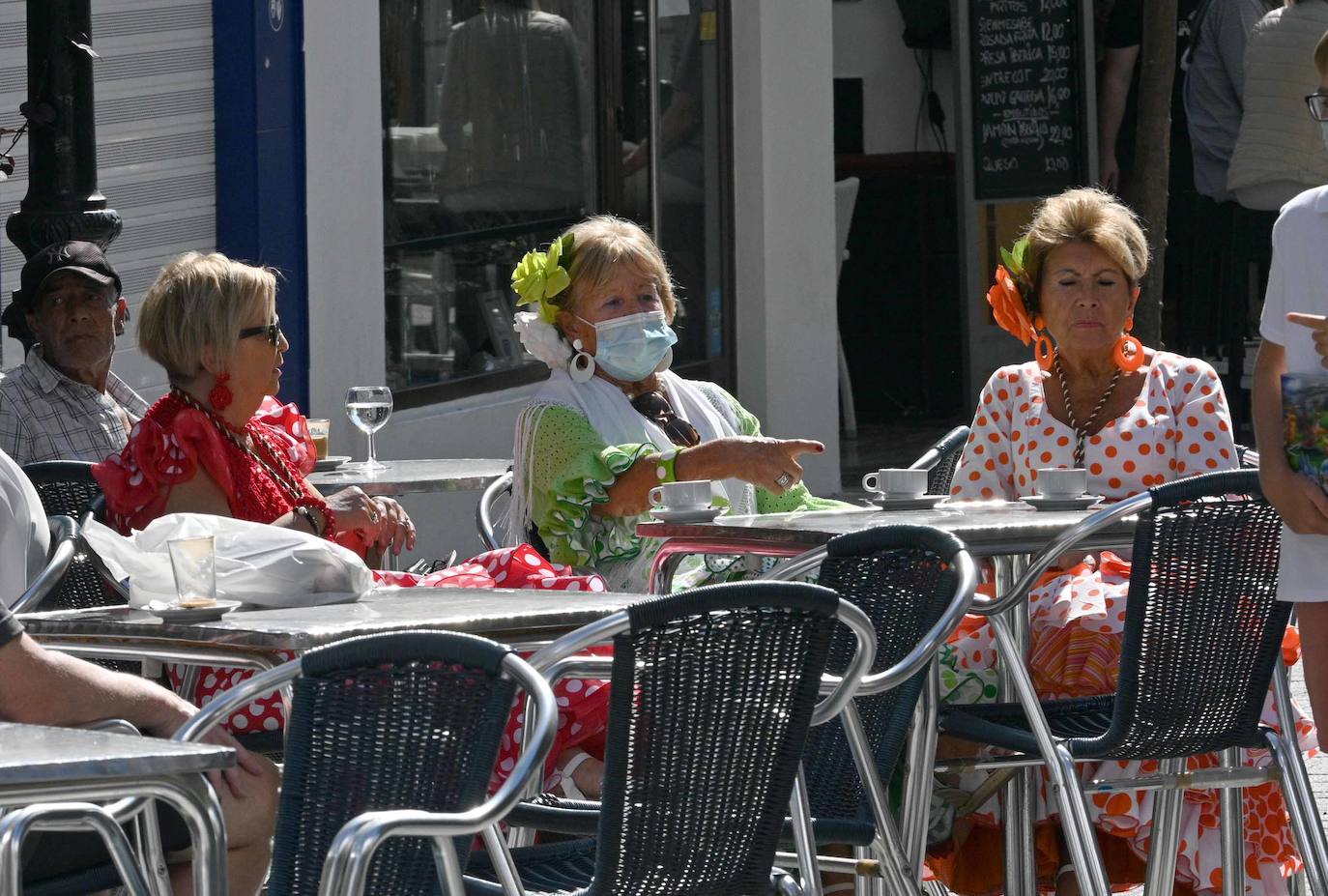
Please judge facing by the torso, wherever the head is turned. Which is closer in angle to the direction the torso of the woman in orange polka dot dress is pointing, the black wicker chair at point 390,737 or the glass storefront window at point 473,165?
the black wicker chair

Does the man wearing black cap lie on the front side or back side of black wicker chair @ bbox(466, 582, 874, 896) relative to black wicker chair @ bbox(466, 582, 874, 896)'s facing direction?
on the front side

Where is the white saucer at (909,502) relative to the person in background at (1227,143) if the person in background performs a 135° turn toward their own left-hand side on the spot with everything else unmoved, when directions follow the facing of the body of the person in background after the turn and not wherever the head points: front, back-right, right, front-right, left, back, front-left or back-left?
front-left

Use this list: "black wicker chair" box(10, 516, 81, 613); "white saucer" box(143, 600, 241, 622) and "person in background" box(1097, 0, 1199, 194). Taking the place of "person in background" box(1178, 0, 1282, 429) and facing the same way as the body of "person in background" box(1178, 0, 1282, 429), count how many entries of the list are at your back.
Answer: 2

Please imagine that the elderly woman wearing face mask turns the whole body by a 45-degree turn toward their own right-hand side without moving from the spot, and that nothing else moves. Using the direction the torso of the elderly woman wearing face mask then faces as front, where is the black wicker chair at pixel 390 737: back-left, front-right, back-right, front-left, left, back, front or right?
front

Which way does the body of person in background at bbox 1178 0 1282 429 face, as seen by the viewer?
away from the camera
